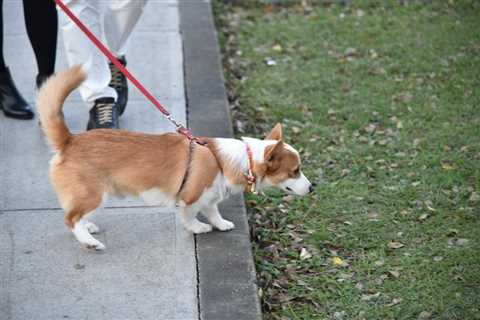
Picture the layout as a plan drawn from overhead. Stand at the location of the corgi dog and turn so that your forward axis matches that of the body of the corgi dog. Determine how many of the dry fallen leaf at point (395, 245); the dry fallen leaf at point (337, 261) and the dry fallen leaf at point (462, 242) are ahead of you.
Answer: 3

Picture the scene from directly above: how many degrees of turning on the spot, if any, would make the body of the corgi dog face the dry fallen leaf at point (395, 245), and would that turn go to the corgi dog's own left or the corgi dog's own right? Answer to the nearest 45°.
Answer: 0° — it already faces it

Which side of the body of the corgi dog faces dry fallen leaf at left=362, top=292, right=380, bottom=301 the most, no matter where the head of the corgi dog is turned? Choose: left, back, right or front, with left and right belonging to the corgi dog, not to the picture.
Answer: front

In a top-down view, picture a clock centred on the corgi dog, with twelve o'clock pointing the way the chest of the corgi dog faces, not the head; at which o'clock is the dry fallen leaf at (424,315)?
The dry fallen leaf is roughly at 1 o'clock from the corgi dog.

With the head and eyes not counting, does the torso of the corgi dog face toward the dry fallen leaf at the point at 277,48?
no

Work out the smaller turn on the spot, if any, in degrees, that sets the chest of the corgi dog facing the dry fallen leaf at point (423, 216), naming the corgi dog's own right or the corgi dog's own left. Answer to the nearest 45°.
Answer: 0° — it already faces it

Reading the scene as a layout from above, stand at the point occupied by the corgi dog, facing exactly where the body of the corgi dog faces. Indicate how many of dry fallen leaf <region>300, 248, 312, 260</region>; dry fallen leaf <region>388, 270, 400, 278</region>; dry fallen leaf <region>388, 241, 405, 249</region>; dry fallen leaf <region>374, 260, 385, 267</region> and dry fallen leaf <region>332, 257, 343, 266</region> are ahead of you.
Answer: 5

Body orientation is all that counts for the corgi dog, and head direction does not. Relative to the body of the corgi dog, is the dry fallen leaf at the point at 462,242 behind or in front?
in front

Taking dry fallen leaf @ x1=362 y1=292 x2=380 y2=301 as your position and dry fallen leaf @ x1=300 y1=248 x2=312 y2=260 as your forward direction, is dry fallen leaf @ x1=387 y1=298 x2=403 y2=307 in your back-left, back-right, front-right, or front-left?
back-right

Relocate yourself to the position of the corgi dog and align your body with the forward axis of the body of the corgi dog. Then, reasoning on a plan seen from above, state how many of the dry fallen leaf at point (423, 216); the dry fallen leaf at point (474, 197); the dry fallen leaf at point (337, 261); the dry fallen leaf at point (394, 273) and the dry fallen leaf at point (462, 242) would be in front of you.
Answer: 5

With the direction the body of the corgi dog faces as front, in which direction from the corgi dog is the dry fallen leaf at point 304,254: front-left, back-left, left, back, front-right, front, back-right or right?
front

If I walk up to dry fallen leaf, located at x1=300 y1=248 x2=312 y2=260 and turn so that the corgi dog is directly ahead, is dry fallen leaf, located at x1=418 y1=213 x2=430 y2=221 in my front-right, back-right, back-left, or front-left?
back-right

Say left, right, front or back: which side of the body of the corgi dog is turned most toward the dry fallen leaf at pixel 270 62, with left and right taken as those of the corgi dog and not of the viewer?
left

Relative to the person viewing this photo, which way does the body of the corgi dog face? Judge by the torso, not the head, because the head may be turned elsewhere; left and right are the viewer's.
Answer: facing to the right of the viewer

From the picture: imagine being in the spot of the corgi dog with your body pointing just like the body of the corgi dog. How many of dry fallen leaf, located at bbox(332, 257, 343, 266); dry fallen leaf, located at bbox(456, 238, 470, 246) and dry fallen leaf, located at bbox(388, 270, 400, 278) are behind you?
0

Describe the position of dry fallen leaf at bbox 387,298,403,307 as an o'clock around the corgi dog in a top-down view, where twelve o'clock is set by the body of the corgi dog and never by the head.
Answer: The dry fallen leaf is roughly at 1 o'clock from the corgi dog.

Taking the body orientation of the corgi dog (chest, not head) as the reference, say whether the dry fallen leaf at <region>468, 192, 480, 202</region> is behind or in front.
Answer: in front
